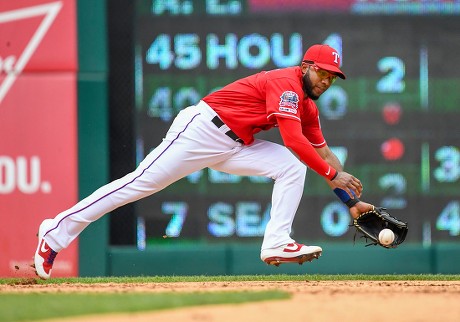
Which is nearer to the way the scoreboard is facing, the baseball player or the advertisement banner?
the baseball player

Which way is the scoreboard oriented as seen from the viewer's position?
toward the camera

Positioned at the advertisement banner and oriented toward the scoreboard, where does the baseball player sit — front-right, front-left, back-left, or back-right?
front-right

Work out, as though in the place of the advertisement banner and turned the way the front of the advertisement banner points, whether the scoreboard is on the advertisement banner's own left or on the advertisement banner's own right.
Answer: on the advertisement banner's own left

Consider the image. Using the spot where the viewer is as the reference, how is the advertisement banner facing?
facing the viewer

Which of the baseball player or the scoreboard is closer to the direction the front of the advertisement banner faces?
the baseball player

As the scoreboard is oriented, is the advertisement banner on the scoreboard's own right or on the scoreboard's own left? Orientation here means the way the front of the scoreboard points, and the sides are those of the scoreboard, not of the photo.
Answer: on the scoreboard's own right

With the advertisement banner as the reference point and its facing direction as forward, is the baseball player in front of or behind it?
in front

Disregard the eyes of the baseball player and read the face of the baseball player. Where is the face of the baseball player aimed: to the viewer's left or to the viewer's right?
to the viewer's right
